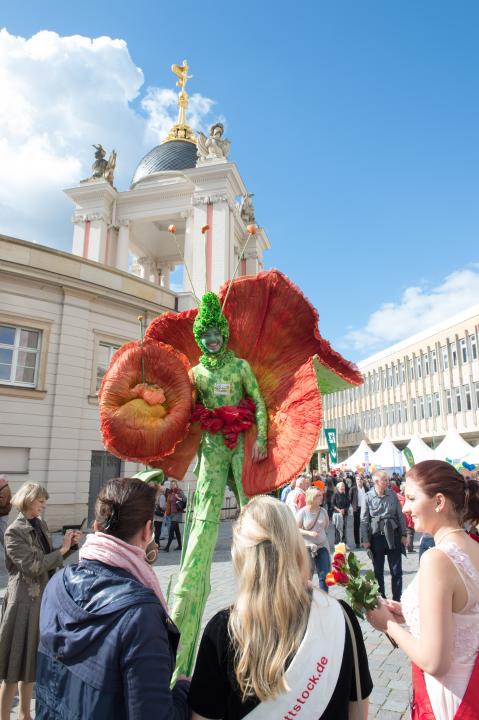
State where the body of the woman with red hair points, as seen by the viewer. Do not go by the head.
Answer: to the viewer's left

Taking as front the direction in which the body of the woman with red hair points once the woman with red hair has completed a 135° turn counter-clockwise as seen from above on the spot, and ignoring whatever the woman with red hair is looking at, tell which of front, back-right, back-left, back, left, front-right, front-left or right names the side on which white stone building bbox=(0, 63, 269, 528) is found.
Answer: back

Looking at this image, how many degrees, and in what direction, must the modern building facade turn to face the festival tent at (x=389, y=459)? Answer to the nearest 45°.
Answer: approximately 45° to its left

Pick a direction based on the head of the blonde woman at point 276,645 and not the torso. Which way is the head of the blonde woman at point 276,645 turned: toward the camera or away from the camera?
away from the camera

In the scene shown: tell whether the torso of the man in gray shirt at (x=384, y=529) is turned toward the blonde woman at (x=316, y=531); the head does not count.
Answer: no

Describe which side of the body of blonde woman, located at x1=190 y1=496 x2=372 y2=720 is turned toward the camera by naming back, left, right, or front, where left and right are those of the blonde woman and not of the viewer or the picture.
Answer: back

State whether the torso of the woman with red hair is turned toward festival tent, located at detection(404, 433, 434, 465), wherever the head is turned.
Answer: no

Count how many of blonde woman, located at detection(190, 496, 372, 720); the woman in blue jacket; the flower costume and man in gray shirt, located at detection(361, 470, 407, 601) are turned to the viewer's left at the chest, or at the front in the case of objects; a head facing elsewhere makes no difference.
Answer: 0

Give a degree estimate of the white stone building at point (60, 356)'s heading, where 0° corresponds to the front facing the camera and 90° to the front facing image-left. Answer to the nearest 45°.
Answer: approximately 315°

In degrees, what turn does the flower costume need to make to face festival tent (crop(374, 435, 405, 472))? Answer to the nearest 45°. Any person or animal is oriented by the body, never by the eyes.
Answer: approximately 180°

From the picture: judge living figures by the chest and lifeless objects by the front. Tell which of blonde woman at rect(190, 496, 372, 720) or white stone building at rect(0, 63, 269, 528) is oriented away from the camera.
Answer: the blonde woman

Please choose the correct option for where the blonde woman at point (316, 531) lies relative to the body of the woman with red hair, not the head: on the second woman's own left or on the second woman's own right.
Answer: on the second woman's own right

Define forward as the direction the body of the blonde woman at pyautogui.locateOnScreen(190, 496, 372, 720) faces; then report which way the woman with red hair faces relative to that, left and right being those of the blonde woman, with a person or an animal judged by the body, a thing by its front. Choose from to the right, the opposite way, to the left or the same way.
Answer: to the left

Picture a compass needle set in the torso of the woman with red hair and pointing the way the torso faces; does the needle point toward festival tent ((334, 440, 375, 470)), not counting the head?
no

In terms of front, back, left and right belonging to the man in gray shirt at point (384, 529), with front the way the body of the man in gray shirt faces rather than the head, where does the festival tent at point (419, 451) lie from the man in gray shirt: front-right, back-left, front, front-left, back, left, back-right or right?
back

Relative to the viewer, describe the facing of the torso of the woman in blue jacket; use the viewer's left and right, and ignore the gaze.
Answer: facing away from the viewer and to the right of the viewer

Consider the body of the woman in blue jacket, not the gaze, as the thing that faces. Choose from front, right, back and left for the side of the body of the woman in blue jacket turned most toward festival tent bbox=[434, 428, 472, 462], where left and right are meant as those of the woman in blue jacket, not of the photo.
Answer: front

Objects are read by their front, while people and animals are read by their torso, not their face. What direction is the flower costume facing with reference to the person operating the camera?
facing the viewer

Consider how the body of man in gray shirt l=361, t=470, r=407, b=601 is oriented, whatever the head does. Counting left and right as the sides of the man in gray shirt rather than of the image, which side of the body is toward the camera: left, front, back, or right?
front

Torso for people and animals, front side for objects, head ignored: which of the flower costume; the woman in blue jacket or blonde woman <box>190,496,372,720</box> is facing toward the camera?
the flower costume

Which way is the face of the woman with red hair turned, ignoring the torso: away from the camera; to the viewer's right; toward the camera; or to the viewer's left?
to the viewer's left

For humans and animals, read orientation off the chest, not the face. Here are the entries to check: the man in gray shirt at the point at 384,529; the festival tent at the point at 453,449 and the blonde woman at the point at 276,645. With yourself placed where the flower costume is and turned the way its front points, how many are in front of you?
1

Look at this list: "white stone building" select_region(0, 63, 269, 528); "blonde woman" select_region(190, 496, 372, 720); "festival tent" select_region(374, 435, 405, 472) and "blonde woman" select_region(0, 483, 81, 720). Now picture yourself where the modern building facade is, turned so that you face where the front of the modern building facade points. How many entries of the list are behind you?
0

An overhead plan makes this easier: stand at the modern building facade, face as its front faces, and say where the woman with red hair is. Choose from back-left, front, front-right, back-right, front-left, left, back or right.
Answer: front-left
